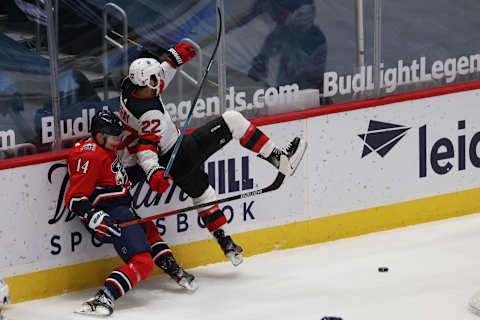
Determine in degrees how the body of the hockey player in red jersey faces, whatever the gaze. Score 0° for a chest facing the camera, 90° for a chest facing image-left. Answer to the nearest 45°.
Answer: approximately 315°

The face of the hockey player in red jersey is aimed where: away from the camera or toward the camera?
toward the camera
